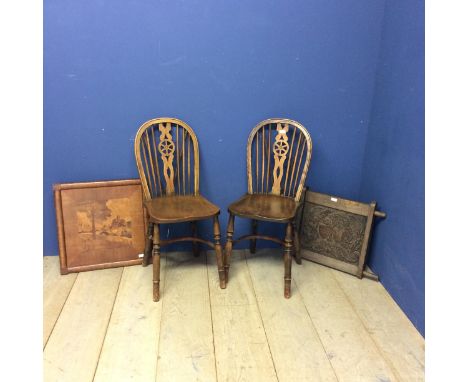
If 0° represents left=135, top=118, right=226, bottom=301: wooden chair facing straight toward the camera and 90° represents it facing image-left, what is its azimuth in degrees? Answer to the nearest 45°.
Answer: approximately 315°

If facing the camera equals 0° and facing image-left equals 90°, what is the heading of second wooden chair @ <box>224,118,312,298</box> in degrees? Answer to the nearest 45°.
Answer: approximately 45°

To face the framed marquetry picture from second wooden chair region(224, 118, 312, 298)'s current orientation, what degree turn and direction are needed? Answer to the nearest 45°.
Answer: approximately 45° to its right

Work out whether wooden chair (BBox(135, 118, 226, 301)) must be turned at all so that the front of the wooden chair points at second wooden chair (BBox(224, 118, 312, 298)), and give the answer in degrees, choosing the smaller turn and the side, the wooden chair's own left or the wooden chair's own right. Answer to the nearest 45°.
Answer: approximately 45° to the wooden chair's own left
